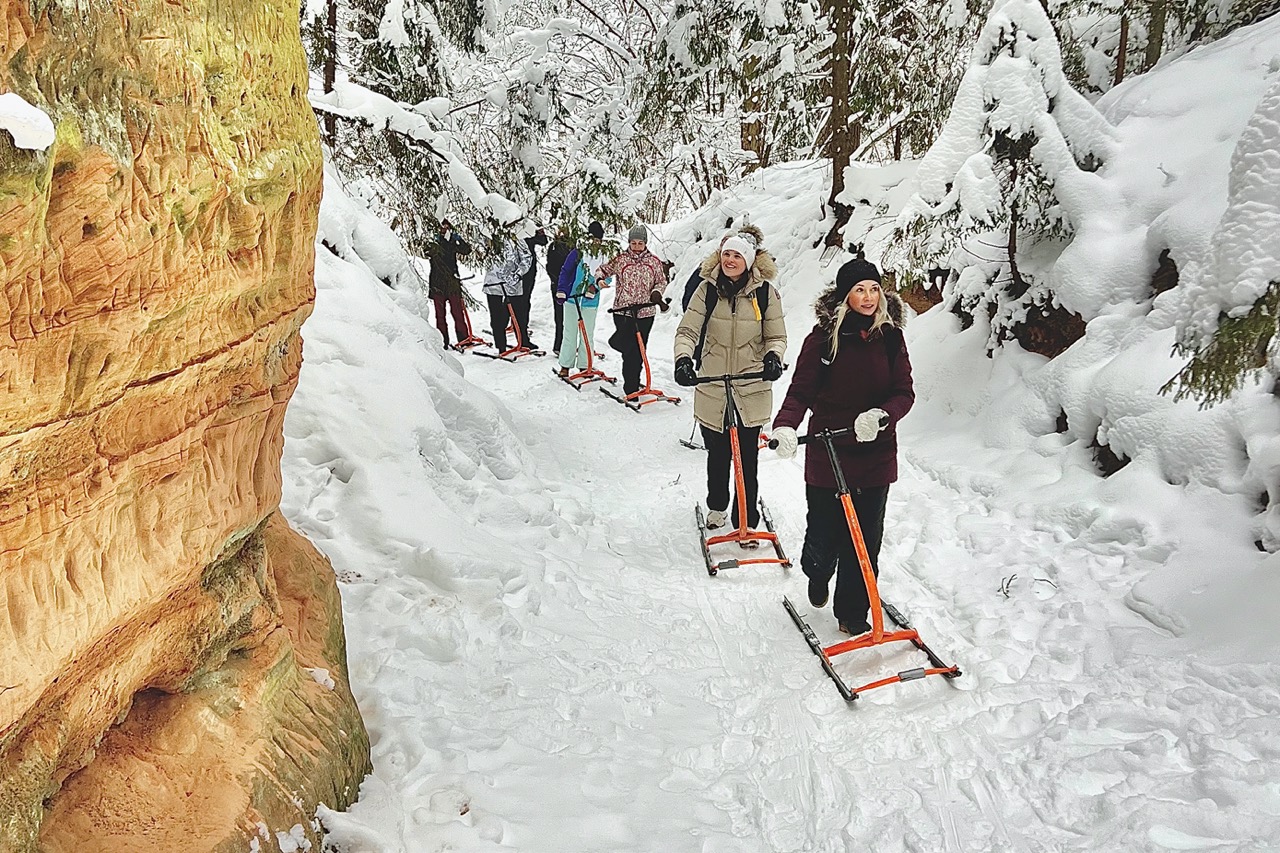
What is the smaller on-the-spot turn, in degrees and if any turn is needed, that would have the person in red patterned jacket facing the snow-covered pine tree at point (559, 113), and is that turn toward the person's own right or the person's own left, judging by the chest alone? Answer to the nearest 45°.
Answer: approximately 135° to the person's own right

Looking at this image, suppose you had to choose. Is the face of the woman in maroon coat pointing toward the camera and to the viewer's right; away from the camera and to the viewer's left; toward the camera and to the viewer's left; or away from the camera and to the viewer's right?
toward the camera and to the viewer's right

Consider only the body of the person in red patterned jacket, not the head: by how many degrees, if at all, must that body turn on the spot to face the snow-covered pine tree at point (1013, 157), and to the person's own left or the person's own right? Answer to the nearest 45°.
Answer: approximately 45° to the person's own left

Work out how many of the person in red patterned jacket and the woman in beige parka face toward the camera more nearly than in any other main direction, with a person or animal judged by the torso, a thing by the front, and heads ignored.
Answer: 2

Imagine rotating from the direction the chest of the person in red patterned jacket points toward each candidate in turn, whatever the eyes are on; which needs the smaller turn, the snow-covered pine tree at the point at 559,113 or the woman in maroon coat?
the woman in maroon coat

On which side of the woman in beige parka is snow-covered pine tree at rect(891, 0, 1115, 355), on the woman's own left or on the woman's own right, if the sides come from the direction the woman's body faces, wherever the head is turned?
on the woman's own left

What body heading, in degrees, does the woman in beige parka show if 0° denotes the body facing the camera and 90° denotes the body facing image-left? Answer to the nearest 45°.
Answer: approximately 0°
